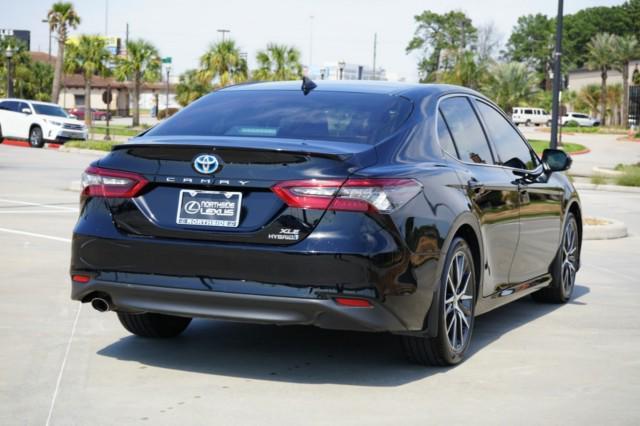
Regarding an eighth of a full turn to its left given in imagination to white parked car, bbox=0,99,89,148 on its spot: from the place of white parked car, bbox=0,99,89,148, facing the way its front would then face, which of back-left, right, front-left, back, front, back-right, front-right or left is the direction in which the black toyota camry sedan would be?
right

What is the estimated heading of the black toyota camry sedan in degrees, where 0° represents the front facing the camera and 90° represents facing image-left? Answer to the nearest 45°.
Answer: approximately 225°

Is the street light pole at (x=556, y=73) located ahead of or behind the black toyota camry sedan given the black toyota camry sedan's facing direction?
ahead

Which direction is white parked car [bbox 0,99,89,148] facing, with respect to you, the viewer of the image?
facing the viewer and to the right of the viewer
